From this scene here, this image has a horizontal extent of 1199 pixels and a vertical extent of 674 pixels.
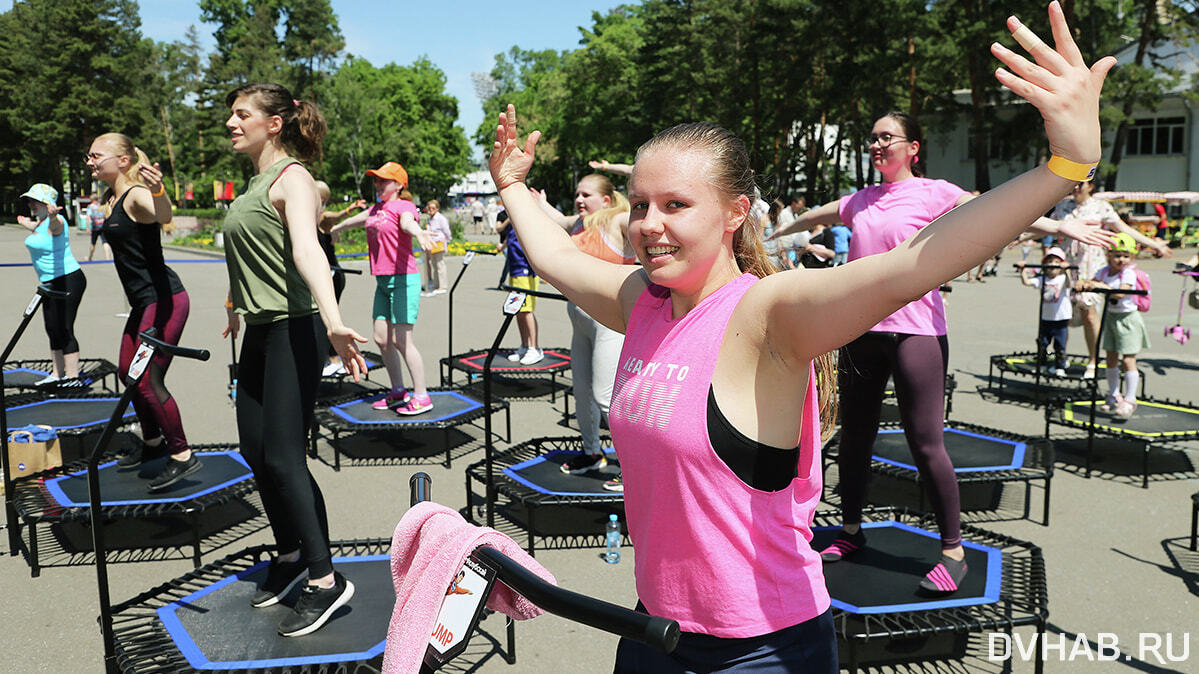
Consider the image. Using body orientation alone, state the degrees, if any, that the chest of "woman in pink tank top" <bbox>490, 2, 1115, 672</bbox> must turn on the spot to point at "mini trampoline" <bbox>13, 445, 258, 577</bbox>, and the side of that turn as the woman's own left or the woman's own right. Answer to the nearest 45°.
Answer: approximately 90° to the woman's own right

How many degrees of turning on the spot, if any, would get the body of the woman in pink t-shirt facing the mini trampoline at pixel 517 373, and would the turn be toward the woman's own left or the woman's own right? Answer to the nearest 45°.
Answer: approximately 90° to the woman's own right

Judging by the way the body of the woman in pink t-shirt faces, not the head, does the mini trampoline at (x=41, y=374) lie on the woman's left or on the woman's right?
on the woman's right

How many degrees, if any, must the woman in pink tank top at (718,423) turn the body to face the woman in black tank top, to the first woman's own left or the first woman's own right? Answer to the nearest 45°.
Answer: approximately 90° to the first woman's own right

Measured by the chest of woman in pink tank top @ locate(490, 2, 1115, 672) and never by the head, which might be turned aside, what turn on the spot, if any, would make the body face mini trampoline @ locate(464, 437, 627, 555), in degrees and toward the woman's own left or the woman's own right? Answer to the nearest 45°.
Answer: approximately 135° to the woman's own right

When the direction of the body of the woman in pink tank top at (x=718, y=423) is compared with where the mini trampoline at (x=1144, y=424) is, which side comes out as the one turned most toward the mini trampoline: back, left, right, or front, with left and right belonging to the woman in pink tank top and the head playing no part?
back

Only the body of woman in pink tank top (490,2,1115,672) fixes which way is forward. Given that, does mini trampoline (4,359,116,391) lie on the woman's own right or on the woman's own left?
on the woman's own right

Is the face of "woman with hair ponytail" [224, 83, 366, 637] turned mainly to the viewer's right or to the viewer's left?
to the viewer's left

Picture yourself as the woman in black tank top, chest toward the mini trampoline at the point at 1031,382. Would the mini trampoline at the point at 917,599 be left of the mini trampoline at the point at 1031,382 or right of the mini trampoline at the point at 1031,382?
right

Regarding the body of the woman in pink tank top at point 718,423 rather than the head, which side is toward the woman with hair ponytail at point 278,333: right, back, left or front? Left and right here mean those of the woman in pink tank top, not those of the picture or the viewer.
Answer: right

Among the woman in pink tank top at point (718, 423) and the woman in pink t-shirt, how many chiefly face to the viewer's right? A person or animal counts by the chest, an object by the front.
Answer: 0

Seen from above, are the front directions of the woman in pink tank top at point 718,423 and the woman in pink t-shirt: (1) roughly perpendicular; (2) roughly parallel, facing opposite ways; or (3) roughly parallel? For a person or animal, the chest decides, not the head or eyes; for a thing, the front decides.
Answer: roughly parallel

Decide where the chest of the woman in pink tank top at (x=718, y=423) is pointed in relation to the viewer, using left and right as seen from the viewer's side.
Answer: facing the viewer and to the left of the viewer
